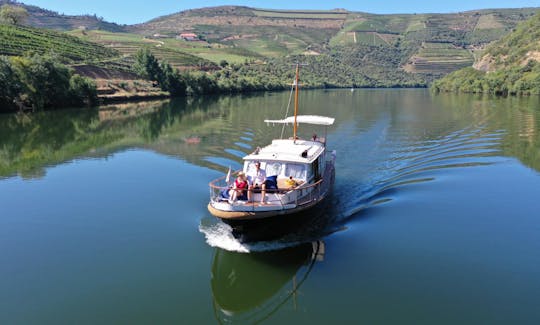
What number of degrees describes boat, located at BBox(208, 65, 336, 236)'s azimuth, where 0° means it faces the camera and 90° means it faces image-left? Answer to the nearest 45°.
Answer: approximately 45°

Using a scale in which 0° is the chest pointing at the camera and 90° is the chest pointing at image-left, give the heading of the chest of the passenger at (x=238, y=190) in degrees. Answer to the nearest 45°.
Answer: approximately 45°

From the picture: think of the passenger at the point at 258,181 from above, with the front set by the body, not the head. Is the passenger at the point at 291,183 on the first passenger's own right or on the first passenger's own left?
on the first passenger's own left

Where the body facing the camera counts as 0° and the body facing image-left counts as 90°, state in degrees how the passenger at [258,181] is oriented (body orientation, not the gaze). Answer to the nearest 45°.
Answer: approximately 0°
